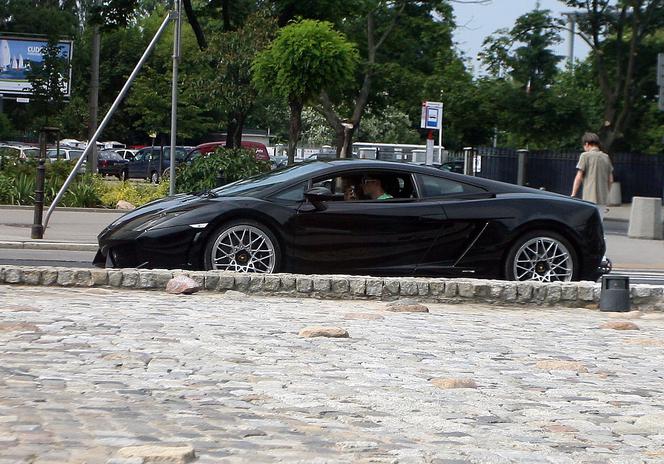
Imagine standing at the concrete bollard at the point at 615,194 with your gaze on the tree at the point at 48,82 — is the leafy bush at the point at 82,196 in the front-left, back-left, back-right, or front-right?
front-left

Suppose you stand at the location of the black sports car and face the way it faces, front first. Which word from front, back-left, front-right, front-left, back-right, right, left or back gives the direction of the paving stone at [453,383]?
left

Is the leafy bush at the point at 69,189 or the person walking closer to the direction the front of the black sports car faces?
the leafy bush

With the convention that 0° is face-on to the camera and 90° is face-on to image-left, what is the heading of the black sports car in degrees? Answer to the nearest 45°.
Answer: approximately 90°

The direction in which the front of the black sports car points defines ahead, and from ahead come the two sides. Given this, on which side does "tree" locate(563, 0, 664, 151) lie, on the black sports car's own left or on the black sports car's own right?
on the black sports car's own right

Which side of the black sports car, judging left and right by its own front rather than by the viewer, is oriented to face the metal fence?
right

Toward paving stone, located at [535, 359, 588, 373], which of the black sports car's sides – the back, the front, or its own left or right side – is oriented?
left

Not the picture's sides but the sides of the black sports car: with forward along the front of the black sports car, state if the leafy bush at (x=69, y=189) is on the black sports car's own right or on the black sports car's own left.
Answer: on the black sports car's own right

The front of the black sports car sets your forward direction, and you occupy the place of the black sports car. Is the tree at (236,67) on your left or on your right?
on your right

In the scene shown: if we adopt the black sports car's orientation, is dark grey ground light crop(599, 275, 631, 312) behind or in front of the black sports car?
behind

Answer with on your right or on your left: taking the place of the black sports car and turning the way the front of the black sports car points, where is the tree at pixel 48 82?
on your right

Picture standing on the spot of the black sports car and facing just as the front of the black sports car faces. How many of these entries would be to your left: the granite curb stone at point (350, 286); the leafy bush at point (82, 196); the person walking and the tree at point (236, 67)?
1

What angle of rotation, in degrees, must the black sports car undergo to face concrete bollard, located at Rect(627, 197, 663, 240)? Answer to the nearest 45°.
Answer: approximately 135° to its right
